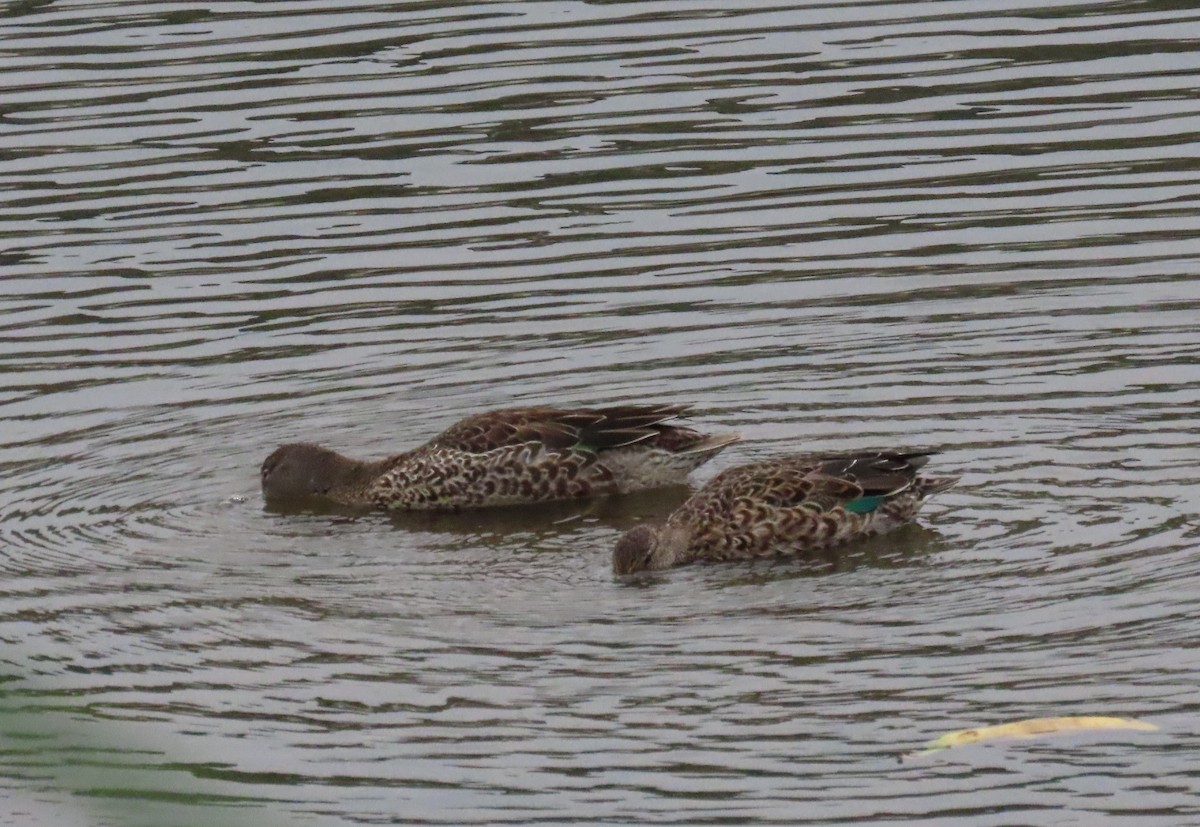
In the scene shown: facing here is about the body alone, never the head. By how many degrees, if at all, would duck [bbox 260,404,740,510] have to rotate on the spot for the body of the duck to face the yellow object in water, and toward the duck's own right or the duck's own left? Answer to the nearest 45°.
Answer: approximately 90° to the duck's own left

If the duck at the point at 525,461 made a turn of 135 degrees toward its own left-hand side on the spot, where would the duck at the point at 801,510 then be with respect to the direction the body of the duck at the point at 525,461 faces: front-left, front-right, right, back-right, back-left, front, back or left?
front

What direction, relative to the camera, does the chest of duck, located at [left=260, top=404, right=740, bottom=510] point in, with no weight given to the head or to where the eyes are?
to the viewer's left
